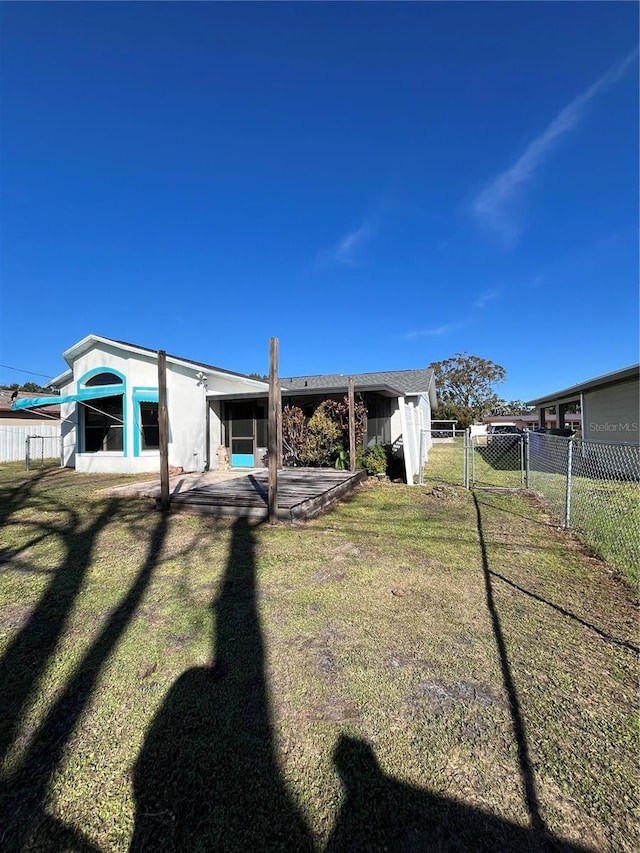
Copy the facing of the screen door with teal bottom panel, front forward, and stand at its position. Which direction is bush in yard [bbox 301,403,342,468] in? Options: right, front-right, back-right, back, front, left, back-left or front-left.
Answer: front-left

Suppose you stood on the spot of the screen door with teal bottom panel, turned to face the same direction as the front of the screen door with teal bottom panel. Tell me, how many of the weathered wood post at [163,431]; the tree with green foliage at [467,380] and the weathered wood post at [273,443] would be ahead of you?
2

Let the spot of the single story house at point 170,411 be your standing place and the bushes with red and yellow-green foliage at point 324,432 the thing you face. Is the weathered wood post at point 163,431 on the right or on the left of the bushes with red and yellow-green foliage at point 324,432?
right

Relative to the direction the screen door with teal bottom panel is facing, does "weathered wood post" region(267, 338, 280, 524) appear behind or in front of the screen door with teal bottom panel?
in front

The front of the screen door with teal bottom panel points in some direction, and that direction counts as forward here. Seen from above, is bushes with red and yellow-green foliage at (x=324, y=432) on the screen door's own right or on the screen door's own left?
on the screen door's own left

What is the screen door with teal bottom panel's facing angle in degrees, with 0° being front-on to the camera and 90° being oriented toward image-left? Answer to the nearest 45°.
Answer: approximately 0°

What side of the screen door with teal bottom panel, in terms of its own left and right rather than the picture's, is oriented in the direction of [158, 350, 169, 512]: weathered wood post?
front

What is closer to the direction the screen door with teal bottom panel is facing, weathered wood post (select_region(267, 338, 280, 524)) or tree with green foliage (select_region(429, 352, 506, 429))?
the weathered wood post

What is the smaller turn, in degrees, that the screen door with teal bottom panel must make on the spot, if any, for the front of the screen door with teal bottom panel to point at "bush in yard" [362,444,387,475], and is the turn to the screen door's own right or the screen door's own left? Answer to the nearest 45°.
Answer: approximately 45° to the screen door's own left

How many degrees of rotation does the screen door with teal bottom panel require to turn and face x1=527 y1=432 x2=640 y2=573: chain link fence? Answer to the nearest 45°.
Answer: approximately 45° to its left
